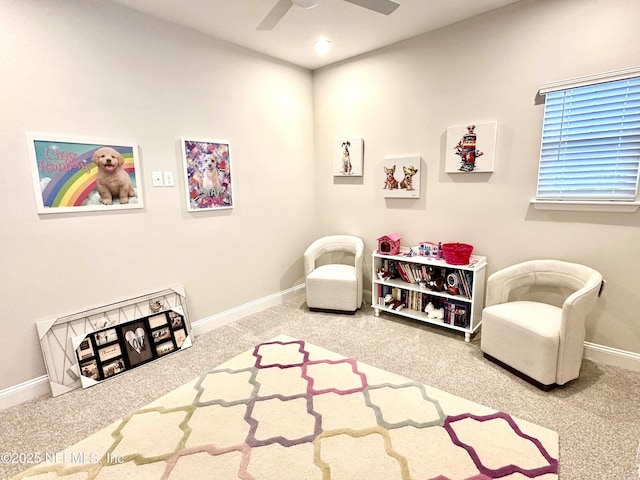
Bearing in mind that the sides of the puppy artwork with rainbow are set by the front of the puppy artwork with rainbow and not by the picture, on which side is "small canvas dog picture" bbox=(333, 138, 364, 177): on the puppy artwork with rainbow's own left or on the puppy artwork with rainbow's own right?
on the puppy artwork with rainbow's own left

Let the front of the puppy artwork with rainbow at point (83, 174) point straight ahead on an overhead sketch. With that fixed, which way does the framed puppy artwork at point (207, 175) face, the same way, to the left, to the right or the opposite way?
the same way

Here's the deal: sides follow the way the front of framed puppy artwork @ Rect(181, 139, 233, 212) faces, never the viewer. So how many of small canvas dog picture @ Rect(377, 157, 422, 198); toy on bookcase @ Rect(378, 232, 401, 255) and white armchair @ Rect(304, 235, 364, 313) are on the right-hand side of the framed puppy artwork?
0

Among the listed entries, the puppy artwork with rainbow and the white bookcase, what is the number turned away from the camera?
0

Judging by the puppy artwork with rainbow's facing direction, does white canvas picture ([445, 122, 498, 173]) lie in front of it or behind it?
in front

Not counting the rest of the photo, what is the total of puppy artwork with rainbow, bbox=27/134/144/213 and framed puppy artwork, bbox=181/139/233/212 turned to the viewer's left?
0

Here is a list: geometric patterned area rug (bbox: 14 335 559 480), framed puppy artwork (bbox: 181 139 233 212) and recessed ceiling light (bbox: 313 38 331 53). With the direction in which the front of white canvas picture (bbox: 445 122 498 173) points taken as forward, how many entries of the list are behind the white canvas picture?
0

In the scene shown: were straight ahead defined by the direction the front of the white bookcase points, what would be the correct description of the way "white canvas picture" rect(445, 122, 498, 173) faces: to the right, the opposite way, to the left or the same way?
the same way

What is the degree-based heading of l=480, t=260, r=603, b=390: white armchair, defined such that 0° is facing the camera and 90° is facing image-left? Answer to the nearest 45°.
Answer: approximately 45°

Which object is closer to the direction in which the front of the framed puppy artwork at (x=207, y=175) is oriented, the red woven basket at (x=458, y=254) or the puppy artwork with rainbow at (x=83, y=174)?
the red woven basket

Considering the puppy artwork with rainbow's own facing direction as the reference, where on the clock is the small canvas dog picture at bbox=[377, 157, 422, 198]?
The small canvas dog picture is roughly at 11 o'clock from the puppy artwork with rainbow.

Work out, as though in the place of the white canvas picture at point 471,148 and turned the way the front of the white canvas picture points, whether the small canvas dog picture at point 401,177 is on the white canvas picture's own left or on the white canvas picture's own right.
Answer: on the white canvas picture's own right

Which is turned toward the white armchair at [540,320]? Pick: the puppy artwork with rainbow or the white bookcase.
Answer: the puppy artwork with rainbow

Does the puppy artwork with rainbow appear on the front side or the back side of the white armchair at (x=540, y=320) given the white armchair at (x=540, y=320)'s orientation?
on the front side

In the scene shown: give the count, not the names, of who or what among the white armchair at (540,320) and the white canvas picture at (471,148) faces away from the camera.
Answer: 0

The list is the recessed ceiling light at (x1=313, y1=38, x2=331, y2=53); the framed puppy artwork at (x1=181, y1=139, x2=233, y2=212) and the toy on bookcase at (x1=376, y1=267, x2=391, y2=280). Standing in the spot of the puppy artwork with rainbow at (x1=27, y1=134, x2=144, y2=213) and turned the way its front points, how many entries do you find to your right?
0

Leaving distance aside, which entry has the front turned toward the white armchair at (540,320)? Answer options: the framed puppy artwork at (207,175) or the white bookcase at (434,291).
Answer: the framed puppy artwork

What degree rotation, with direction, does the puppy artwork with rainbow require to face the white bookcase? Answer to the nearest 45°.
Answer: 0° — it already faces it

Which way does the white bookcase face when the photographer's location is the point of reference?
facing the viewer and to the left of the viewer
